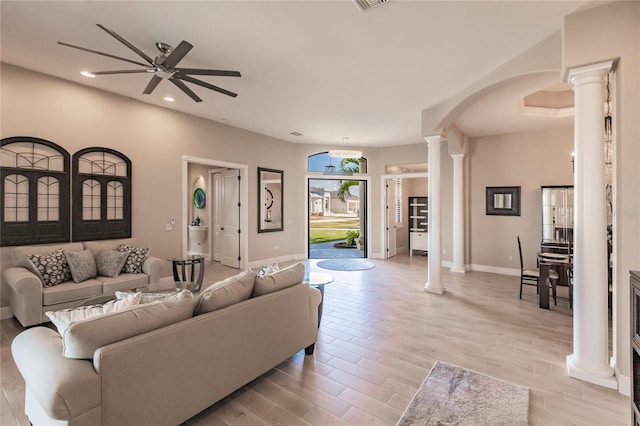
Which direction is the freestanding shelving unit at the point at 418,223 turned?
toward the camera

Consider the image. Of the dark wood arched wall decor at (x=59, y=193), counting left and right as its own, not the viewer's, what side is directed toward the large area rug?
front

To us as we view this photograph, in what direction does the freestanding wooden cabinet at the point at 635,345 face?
facing to the left of the viewer

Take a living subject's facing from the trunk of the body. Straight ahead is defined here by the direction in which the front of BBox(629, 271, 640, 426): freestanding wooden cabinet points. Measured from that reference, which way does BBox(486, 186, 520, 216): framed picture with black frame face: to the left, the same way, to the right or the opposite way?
to the left

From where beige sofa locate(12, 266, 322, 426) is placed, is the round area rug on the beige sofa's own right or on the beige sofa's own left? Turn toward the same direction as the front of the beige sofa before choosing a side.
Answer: on the beige sofa's own right

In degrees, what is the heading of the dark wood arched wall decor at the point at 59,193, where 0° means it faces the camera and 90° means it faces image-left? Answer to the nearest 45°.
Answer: approximately 315°

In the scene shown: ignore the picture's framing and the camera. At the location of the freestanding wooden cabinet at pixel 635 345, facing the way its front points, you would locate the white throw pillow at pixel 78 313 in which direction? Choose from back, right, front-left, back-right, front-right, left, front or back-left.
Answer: front-left

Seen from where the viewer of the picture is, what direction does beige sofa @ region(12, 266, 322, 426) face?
facing away from the viewer and to the left of the viewer

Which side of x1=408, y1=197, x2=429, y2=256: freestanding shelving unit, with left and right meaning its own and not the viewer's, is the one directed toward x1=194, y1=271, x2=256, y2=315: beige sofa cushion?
front

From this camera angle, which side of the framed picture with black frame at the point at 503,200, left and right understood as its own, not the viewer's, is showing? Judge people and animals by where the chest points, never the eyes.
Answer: front

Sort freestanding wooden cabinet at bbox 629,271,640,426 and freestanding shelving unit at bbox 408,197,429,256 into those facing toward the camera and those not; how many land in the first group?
1

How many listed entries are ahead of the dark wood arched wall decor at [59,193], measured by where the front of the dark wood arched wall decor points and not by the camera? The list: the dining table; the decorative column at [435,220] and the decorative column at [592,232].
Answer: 3

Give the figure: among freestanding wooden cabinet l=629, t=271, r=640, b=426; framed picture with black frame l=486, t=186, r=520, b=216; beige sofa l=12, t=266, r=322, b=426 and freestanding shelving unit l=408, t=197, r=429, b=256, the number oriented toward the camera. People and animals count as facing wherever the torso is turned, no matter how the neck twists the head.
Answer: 2
